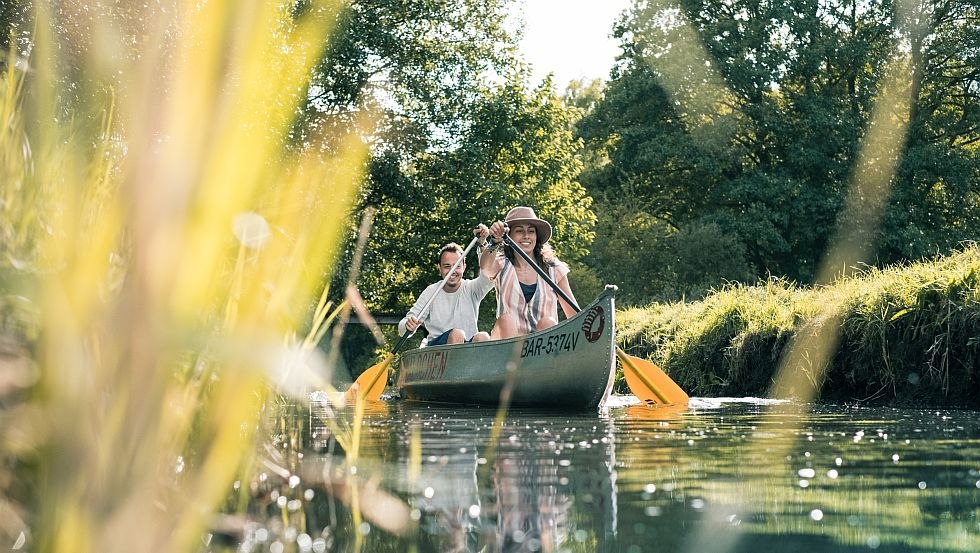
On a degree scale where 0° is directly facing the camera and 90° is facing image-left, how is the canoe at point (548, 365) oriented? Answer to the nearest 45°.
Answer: approximately 315°

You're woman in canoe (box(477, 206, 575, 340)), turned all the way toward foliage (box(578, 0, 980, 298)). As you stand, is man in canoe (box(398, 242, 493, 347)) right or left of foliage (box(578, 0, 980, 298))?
left

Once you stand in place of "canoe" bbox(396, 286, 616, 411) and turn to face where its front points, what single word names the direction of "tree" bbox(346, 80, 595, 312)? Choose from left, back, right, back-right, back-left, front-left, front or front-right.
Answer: back-left

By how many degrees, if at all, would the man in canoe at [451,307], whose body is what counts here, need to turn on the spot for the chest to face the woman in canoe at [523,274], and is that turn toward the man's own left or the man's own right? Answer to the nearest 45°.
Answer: approximately 45° to the man's own right

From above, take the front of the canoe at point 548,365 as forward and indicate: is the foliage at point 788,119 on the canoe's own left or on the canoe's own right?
on the canoe's own left

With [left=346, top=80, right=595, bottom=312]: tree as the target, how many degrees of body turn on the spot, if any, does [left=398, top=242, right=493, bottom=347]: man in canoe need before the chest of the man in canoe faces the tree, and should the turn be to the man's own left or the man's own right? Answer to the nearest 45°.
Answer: approximately 135° to the man's own left

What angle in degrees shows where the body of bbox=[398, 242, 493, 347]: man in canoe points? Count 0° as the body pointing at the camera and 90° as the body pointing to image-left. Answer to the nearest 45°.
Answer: approximately 315°
